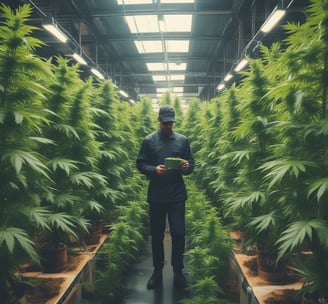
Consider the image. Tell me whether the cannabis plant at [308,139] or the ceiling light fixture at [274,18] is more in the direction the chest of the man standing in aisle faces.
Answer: the cannabis plant

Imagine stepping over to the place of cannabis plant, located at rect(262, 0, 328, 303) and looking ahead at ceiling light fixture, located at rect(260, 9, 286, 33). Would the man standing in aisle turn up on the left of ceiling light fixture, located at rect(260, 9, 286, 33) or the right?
left

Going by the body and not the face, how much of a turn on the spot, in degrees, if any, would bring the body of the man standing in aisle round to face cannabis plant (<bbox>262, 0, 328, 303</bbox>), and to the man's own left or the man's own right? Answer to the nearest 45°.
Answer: approximately 45° to the man's own left

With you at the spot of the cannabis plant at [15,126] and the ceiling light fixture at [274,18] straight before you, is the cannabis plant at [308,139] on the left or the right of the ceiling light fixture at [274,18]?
right

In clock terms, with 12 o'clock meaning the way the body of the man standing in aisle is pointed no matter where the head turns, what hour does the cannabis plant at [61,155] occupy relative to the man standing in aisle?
The cannabis plant is roughly at 3 o'clock from the man standing in aisle.

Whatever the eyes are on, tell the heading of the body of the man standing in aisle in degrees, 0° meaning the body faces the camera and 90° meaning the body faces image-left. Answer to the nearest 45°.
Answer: approximately 0°

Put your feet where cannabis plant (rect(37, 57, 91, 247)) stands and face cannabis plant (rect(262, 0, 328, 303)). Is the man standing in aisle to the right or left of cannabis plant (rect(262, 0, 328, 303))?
left
